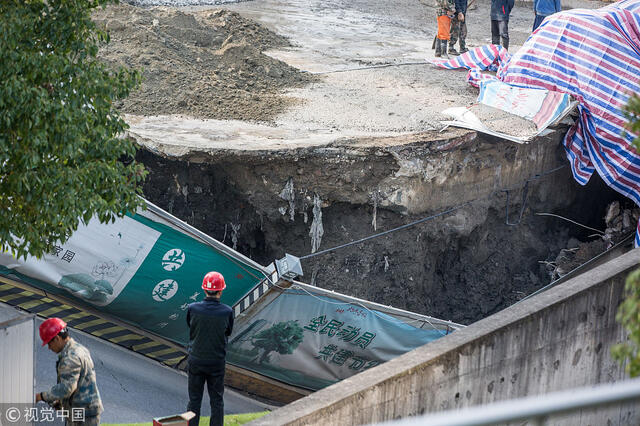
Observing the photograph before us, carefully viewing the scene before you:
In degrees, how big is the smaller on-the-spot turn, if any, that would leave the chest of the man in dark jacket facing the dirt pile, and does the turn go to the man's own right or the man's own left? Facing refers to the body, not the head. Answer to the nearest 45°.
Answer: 0° — they already face it

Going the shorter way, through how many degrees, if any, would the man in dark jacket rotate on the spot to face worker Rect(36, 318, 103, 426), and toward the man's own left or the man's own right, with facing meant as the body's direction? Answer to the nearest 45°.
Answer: approximately 135° to the man's own left

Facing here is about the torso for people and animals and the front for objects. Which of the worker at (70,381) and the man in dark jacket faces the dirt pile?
the man in dark jacket

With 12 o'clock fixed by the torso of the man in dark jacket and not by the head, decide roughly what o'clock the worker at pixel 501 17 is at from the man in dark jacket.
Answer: The worker is roughly at 1 o'clock from the man in dark jacket.

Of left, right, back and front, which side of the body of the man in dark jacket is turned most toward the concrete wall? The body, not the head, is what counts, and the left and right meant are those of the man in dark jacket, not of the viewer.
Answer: right

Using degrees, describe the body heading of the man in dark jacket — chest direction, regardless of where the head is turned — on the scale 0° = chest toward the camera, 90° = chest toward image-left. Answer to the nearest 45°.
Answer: approximately 180°

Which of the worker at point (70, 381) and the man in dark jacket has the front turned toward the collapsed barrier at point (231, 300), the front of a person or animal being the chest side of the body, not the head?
the man in dark jacket

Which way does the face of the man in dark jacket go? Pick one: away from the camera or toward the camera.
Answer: away from the camera
